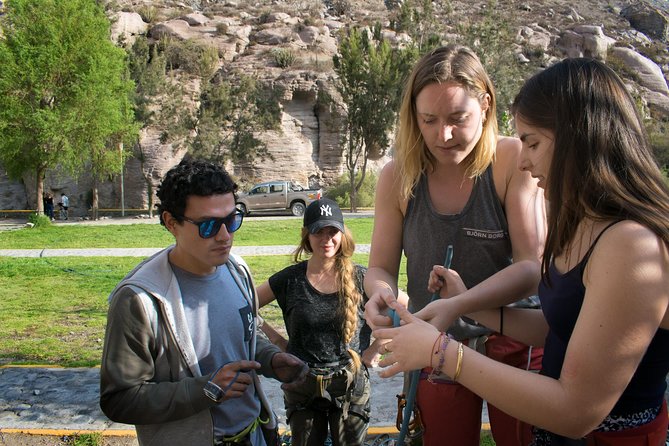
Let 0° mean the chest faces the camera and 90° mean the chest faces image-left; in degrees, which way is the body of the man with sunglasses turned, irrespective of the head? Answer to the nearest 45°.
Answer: approximately 315°

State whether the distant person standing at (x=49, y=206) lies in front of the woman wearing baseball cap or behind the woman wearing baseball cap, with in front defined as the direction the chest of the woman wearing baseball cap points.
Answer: behind

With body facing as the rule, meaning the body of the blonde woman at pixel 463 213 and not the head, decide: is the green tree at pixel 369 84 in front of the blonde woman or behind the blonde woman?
behind

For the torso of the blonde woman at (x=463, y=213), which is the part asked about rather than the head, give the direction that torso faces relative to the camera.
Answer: toward the camera

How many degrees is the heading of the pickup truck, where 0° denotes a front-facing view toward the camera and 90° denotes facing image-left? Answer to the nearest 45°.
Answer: approximately 90°

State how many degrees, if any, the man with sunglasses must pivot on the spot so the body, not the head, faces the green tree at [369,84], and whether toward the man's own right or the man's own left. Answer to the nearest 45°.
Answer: approximately 135° to the man's own left

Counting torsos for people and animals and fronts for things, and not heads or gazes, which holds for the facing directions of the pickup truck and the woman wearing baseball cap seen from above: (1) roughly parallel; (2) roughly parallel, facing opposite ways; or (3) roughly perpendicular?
roughly perpendicular

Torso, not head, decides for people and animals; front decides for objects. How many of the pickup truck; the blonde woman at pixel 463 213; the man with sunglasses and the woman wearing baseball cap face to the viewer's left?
1

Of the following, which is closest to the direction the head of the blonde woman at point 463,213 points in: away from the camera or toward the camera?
toward the camera

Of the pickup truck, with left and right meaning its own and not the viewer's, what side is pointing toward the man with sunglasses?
left

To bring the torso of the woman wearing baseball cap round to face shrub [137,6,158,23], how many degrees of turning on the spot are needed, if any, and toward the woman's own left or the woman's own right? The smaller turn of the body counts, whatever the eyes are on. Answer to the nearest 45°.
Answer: approximately 180°

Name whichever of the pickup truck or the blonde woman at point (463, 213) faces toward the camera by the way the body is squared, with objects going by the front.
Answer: the blonde woman
